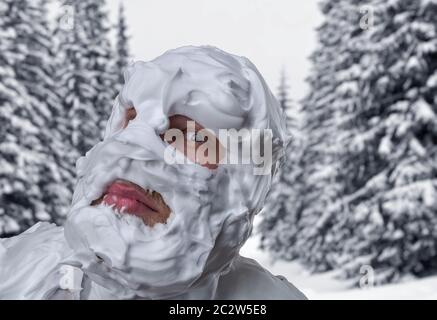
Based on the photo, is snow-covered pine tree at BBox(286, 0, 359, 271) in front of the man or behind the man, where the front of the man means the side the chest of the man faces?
behind

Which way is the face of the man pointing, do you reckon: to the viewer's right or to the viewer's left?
to the viewer's left

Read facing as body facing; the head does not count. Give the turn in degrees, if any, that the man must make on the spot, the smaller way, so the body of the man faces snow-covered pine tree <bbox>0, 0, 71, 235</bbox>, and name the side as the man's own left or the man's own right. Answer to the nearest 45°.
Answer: approximately 135° to the man's own right

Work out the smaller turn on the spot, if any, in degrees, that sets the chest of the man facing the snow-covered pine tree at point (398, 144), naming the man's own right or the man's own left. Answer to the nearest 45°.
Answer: approximately 180°

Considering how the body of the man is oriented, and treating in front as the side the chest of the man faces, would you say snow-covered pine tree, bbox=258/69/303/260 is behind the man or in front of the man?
behind

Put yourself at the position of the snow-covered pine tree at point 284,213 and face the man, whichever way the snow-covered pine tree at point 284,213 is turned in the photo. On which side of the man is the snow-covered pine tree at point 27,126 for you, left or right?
right

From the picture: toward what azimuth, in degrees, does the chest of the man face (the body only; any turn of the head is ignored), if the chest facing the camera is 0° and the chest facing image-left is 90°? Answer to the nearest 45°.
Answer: approximately 45°

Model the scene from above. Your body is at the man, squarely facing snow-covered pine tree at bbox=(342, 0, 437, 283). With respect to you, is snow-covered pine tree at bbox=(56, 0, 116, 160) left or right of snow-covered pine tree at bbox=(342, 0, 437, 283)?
left

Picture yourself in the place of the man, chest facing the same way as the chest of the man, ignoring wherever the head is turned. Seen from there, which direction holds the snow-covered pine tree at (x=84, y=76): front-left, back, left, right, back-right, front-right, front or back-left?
back-right
